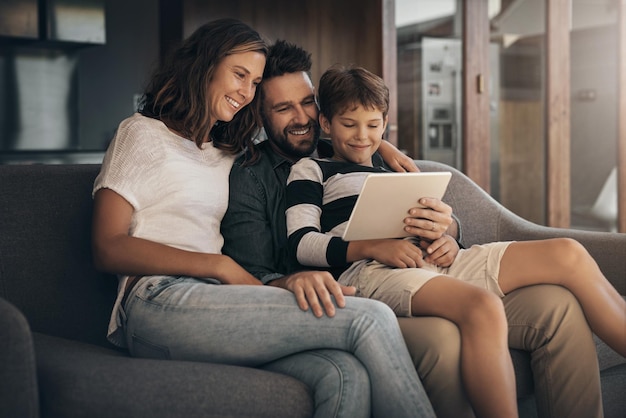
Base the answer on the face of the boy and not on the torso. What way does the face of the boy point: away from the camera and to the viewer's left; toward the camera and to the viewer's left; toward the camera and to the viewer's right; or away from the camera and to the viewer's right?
toward the camera and to the viewer's right

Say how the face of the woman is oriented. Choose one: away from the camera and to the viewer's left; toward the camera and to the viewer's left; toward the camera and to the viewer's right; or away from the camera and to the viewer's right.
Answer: toward the camera and to the viewer's right

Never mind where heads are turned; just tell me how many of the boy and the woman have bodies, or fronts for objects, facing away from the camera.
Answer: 0

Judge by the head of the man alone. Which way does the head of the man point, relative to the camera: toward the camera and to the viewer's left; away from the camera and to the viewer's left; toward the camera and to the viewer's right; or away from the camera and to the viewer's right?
toward the camera and to the viewer's right

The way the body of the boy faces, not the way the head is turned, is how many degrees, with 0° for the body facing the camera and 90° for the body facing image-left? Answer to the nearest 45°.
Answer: approximately 315°

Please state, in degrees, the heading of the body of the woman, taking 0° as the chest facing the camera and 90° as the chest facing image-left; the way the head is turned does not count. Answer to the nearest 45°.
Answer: approximately 315°

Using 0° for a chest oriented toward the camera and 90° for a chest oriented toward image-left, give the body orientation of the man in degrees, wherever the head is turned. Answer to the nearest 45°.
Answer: approximately 315°
